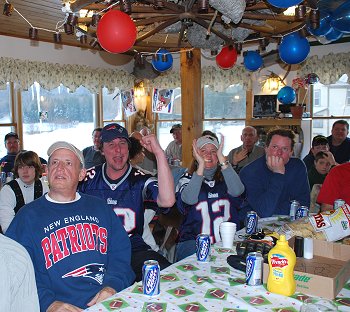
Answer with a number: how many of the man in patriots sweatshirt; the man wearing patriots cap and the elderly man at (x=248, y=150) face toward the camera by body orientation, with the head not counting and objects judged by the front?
3

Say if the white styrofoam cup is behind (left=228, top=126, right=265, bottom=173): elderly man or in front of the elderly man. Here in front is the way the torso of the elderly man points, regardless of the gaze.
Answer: in front

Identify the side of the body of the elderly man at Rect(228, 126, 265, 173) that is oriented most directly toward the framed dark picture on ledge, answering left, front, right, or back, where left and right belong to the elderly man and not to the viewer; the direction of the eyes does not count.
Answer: back

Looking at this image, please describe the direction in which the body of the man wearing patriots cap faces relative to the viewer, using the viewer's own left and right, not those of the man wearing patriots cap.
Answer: facing the viewer

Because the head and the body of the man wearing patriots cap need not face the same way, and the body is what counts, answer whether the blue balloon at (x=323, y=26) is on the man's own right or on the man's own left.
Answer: on the man's own left

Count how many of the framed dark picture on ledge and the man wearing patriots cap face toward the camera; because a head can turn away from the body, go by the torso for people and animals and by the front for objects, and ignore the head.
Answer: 2

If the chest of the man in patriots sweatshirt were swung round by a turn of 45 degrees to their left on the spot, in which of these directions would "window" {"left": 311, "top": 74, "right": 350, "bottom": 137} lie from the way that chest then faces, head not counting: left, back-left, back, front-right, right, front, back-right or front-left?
left

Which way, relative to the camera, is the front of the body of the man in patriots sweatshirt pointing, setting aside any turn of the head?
toward the camera

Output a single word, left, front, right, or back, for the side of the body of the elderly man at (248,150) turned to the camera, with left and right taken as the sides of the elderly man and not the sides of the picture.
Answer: front

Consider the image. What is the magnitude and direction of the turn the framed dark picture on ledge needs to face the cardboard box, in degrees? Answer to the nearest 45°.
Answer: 0° — it already faces it

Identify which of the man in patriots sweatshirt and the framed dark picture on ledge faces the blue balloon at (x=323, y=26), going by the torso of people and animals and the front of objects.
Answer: the framed dark picture on ledge

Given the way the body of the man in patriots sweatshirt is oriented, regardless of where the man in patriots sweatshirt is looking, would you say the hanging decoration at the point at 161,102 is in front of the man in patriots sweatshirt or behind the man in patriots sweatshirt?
behind
